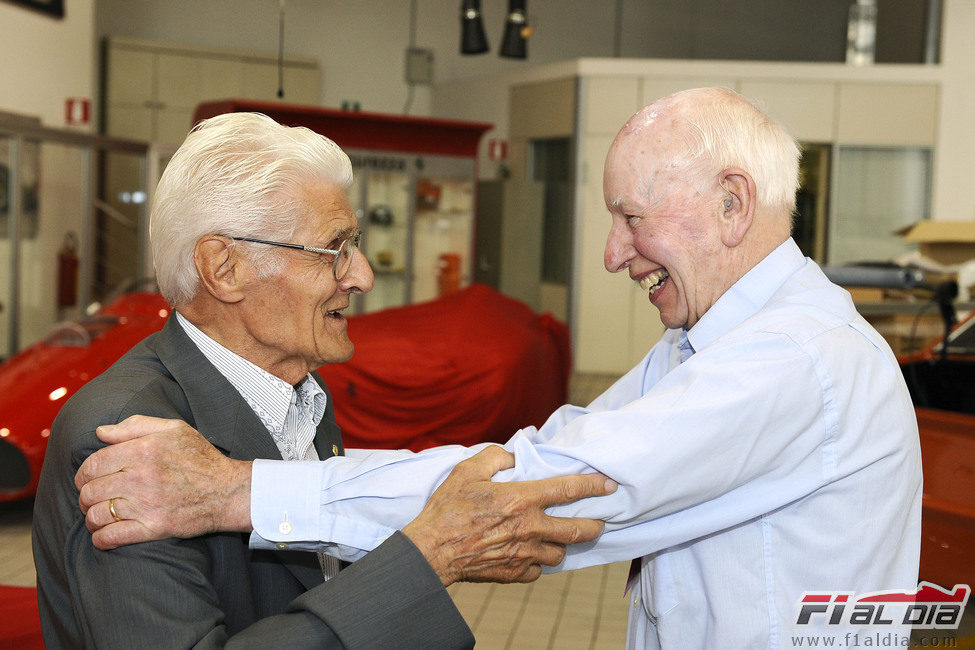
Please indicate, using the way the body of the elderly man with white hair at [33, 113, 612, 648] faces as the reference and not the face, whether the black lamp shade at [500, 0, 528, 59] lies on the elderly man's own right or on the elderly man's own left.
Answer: on the elderly man's own left

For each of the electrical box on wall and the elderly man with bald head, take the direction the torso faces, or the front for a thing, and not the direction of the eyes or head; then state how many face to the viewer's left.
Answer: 1

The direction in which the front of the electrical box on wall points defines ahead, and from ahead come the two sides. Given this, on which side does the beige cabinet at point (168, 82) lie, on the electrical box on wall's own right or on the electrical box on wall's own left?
on the electrical box on wall's own right

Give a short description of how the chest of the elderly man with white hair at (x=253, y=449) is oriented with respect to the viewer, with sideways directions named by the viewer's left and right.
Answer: facing to the right of the viewer

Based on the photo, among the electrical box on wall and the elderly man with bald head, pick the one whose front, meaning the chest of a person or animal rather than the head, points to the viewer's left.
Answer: the elderly man with bald head

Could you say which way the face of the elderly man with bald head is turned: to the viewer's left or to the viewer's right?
to the viewer's left

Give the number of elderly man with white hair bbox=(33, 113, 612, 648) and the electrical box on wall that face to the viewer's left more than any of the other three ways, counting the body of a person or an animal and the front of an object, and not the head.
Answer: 0

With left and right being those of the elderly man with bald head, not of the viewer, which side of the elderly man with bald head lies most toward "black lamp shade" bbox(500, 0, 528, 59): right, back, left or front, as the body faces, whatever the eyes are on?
right

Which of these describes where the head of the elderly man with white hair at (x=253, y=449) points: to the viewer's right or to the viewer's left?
to the viewer's right

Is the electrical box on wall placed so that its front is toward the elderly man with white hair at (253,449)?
yes

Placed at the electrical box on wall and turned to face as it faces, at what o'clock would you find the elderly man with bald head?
The elderly man with bald head is roughly at 12 o'clock from the electrical box on wall.

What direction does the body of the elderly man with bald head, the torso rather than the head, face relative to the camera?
to the viewer's left

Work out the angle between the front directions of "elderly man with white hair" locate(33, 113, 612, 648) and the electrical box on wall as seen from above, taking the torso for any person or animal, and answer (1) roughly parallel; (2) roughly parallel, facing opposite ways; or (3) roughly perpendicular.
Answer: roughly perpendicular

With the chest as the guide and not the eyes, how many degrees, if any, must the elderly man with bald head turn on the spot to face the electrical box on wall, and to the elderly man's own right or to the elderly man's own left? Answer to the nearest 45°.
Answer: approximately 90° to the elderly man's own right
